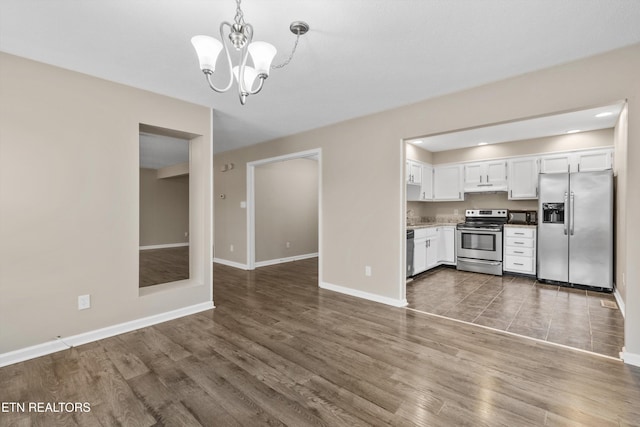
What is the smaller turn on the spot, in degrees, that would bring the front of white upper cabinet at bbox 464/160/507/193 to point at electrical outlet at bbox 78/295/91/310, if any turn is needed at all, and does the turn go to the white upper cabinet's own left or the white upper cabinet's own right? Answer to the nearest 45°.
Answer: approximately 45° to the white upper cabinet's own right

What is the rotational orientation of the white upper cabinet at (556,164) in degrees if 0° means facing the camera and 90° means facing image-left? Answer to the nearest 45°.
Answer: approximately 0°

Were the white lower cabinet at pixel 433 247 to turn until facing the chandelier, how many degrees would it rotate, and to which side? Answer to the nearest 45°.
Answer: approximately 45° to its right

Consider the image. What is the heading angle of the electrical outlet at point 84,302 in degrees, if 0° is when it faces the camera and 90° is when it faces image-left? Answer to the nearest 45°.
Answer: approximately 0°

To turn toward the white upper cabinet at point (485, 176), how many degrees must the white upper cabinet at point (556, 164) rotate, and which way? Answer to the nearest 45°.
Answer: approximately 90° to its right

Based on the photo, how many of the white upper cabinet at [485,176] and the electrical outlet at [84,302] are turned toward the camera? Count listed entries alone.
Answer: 2
